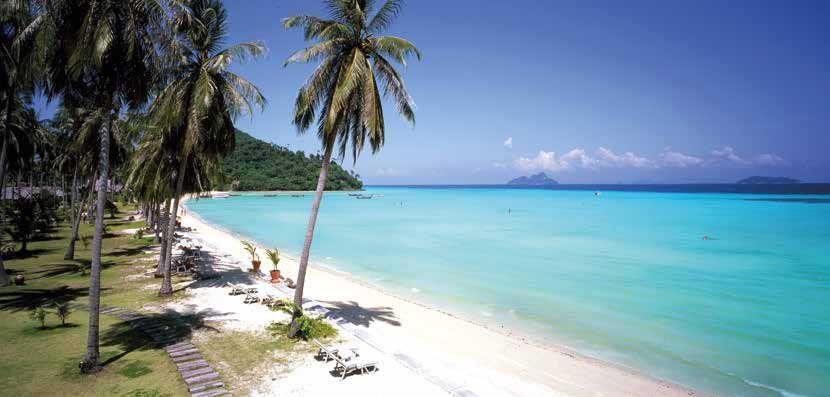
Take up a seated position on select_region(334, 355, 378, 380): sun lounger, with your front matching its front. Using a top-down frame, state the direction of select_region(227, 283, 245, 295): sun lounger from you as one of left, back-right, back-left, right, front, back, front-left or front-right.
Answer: back-left

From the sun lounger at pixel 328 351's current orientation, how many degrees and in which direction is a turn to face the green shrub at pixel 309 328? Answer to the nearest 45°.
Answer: approximately 90° to its left

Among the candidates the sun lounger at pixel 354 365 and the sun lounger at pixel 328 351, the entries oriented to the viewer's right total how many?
2

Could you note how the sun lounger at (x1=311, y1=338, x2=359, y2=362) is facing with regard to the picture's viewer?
facing to the right of the viewer

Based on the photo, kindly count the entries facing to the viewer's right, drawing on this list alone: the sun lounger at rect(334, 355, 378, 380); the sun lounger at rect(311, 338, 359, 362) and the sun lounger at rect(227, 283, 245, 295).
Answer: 3

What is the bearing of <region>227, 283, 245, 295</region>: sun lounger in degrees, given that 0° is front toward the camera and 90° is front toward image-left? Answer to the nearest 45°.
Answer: approximately 270°

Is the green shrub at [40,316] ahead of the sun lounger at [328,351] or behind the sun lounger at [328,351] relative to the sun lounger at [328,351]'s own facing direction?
behind

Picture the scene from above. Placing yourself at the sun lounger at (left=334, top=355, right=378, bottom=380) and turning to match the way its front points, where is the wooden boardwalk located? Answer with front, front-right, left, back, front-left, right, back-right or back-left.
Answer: back

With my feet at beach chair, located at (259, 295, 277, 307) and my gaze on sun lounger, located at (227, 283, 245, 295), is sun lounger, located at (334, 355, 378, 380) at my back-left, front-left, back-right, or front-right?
back-left

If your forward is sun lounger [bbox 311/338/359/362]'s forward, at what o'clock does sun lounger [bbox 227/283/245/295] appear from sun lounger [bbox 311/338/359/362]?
sun lounger [bbox 227/283/245/295] is roughly at 8 o'clock from sun lounger [bbox 311/338/359/362].

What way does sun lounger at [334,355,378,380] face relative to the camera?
to the viewer's right

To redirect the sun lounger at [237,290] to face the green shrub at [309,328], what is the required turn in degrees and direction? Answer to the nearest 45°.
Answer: approximately 90° to its right
